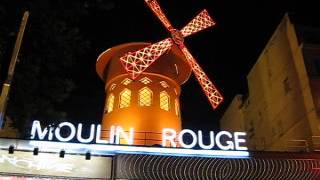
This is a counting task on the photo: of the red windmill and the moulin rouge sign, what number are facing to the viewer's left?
0

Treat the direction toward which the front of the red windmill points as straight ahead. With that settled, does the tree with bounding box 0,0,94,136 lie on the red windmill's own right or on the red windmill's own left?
on the red windmill's own right

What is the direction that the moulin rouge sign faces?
toward the camera

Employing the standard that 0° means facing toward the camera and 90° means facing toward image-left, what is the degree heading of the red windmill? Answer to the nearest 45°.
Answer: approximately 315°
